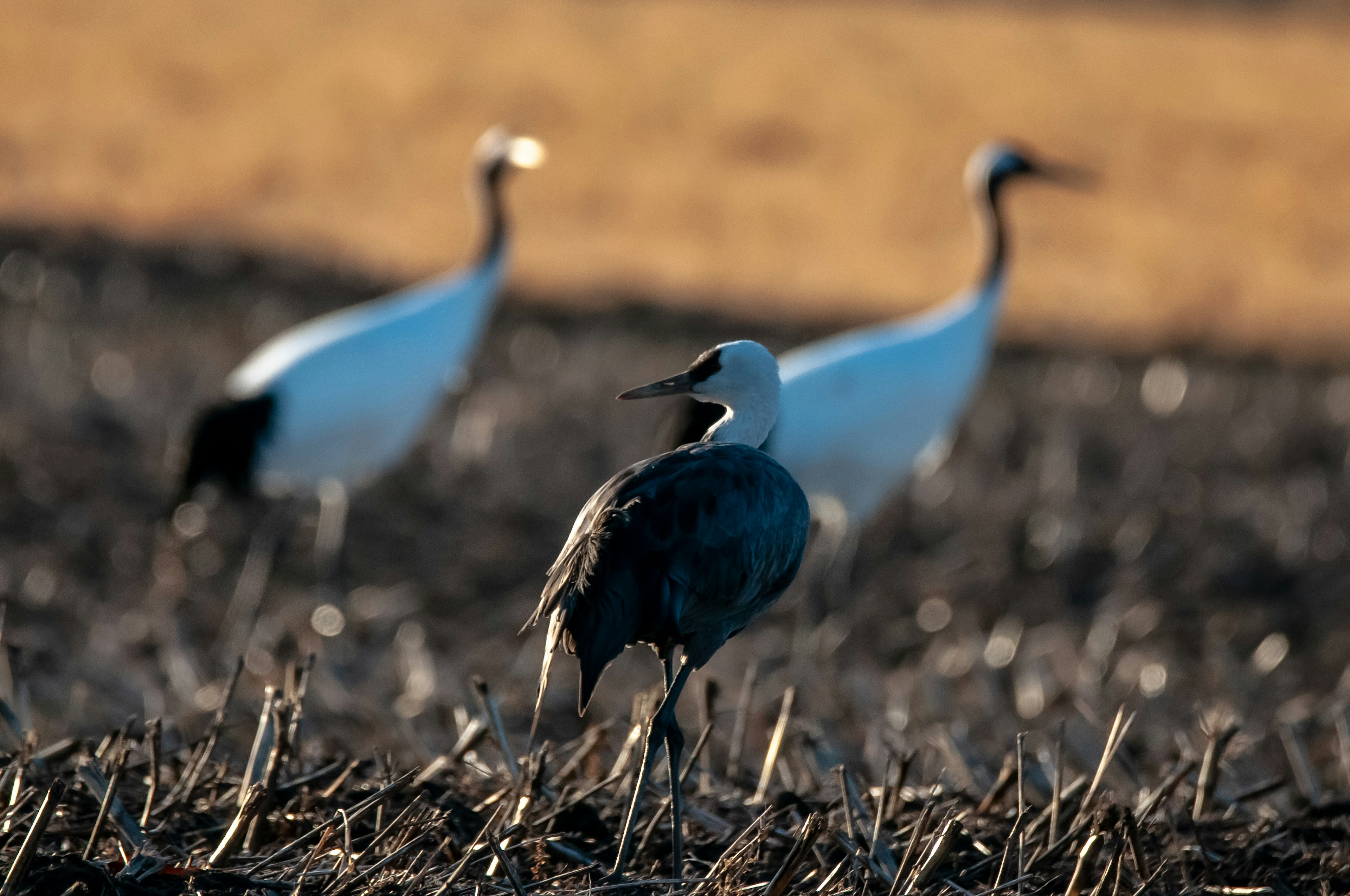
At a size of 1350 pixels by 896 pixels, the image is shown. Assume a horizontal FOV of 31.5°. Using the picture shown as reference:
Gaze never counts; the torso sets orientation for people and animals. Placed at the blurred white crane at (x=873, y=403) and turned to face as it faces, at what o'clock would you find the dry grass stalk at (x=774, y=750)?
The dry grass stalk is roughly at 3 o'clock from the blurred white crane.

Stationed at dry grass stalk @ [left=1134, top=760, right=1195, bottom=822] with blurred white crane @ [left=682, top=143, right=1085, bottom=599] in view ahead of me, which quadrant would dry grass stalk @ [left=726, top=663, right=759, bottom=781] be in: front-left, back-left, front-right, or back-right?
front-left

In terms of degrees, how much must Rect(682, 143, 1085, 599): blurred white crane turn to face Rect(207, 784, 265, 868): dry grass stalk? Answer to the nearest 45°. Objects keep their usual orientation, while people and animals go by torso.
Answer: approximately 90° to its right

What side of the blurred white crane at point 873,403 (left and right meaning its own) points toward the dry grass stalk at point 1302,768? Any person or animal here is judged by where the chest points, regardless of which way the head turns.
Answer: right

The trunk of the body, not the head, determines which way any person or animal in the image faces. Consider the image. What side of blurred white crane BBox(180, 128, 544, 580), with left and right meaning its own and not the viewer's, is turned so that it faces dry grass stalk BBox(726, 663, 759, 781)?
right

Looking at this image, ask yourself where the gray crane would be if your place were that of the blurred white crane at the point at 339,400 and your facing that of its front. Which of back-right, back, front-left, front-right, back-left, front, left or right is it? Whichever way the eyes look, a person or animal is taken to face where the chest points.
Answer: right

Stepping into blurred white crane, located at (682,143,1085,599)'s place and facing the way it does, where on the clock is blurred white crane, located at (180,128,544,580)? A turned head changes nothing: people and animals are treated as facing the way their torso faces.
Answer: blurred white crane, located at (180,128,544,580) is roughly at 6 o'clock from blurred white crane, located at (682,143,1085,599).

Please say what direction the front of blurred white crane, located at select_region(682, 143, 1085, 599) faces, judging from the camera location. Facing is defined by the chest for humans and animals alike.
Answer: facing to the right of the viewer

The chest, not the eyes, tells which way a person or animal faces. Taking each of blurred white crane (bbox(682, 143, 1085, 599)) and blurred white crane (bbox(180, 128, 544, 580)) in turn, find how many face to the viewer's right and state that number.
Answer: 2

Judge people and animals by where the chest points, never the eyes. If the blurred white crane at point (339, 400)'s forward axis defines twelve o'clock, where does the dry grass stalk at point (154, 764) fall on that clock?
The dry grass stalk is roughly at 3 o'clock from the blurred white crane.

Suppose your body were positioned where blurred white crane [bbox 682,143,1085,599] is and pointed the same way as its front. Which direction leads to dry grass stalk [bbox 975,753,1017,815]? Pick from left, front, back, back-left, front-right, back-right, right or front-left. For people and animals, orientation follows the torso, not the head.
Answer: right

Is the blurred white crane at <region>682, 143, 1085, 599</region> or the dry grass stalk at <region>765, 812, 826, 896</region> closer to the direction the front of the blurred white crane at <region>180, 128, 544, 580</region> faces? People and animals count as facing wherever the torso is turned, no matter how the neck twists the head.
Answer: the blurred white crane

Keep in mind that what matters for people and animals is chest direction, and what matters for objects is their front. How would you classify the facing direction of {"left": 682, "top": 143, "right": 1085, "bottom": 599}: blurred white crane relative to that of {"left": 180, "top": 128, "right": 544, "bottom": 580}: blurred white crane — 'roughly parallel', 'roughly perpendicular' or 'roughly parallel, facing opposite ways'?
roughly parallel

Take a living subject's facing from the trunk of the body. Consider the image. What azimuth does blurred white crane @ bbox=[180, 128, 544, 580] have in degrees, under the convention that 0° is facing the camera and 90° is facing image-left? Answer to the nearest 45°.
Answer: approximately 270°
